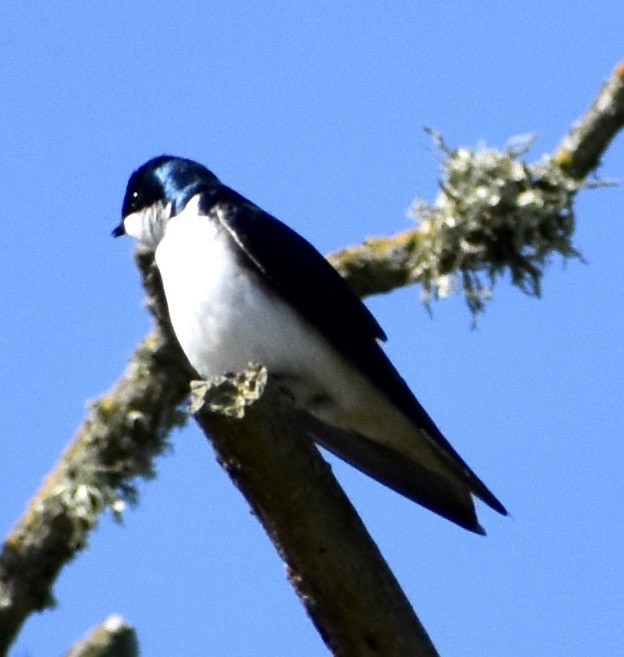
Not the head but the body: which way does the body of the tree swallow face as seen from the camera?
to the viewer's left

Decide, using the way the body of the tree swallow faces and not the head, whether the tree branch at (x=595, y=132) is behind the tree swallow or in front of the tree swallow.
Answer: behind
